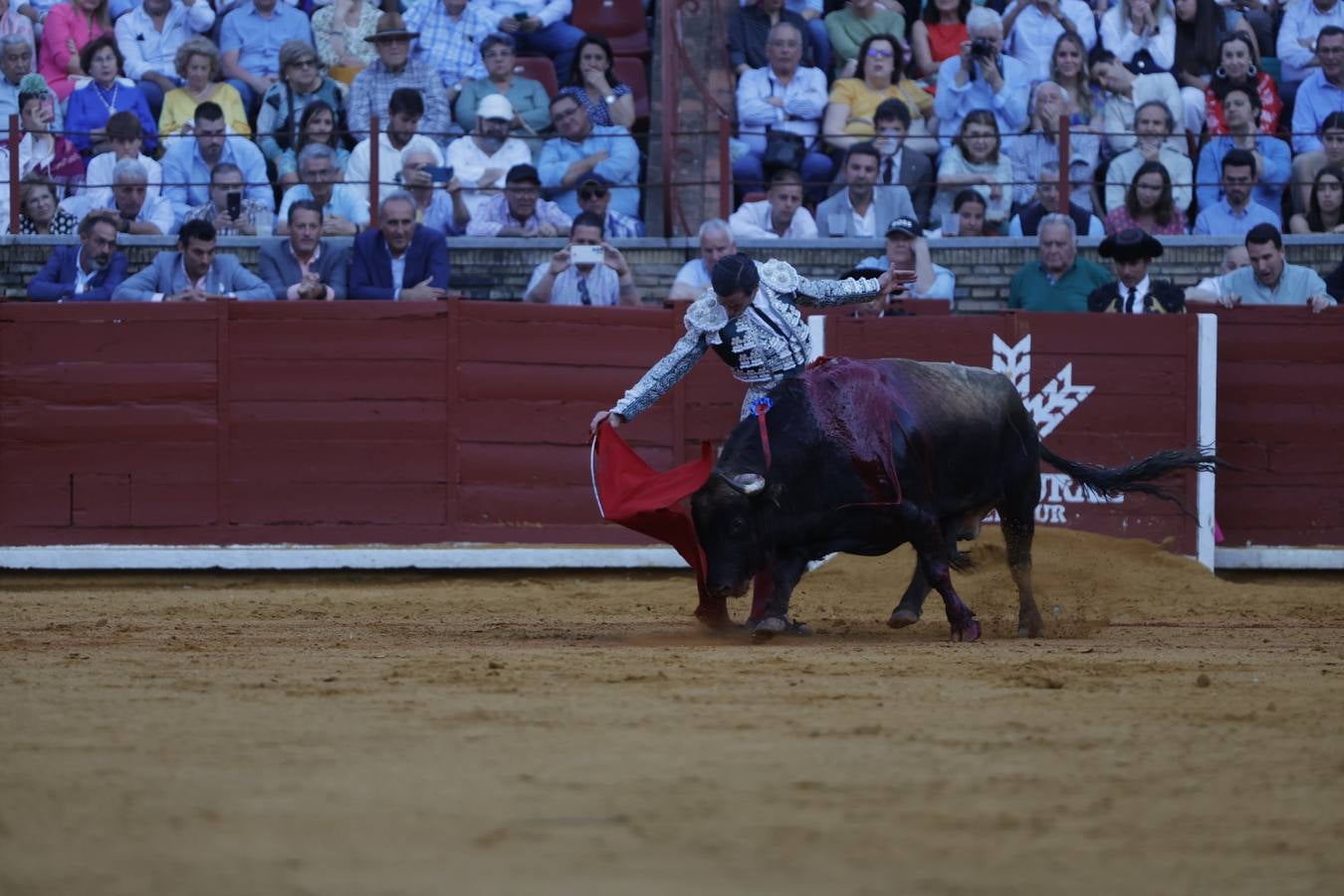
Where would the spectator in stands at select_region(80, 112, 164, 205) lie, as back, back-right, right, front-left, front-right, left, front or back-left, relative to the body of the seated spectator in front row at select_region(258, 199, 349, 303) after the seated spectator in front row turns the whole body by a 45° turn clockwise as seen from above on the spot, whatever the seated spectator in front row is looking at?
right

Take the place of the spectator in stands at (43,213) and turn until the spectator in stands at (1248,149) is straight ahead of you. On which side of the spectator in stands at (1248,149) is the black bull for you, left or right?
right

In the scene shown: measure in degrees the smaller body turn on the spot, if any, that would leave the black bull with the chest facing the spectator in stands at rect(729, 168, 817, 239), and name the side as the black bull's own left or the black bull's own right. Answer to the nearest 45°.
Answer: approximately 90° to the black bull's own right

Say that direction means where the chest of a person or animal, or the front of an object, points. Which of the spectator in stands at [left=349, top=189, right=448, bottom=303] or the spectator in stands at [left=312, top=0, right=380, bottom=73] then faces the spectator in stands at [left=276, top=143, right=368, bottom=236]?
the spectator in stands at [left=312, top=0, right=380, bottom=73]

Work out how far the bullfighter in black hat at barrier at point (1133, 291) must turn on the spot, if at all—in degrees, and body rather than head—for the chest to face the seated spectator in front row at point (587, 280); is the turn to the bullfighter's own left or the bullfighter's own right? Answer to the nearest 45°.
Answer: approximately 90° to the bullfighter's own right

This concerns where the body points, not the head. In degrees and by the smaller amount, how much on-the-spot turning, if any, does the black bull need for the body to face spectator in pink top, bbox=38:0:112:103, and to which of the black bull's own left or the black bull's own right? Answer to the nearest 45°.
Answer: approximately 45° to the black bull's own right

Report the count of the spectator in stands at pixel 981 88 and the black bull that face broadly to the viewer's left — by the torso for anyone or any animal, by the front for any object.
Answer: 1

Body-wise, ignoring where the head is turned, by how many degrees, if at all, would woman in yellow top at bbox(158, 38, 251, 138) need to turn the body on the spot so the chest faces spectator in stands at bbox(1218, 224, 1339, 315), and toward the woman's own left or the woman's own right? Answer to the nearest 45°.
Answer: approximately 45° to the woman's own left

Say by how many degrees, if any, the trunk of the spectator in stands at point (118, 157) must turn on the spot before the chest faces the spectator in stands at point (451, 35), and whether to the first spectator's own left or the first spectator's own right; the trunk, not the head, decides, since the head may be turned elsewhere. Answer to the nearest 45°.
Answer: approximately 90° to the first spectator's own left
